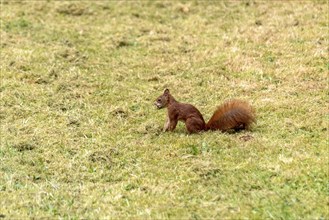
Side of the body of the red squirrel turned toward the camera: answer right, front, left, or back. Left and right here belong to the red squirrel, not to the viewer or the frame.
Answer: left
